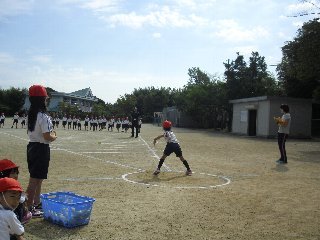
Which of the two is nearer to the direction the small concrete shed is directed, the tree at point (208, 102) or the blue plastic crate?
the blue plastic crate

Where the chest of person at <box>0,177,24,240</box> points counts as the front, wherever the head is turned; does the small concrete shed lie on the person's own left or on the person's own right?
on the person's own left

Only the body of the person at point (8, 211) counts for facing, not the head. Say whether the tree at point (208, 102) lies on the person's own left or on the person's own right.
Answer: on the person's own left

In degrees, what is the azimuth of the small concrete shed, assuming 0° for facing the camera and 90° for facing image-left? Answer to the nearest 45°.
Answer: approximately 45°
